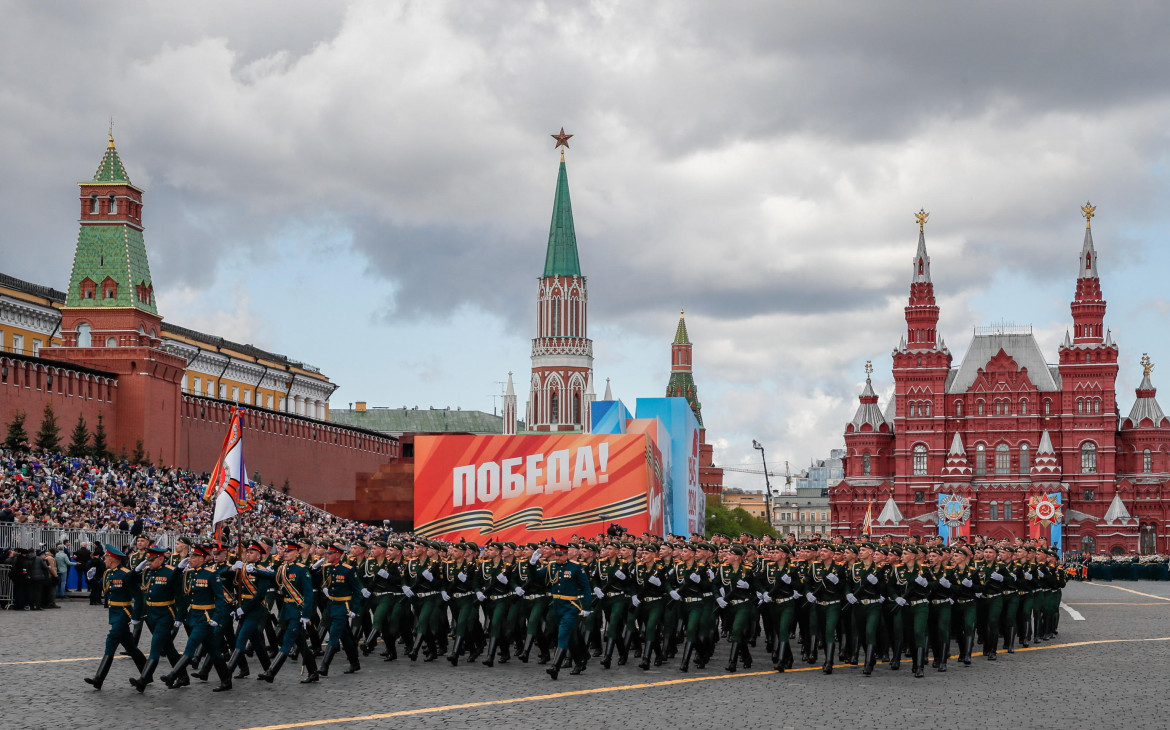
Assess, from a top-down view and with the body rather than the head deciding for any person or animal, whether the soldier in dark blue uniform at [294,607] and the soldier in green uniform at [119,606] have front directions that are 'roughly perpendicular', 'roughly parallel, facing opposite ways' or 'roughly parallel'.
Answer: roughly parallel

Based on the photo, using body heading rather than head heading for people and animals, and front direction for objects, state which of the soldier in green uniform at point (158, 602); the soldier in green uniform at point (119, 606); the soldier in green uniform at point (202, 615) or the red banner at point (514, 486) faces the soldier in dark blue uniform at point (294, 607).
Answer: the red banner

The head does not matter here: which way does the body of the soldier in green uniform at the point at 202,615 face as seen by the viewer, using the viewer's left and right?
facing the viewer and to the left of the viewer

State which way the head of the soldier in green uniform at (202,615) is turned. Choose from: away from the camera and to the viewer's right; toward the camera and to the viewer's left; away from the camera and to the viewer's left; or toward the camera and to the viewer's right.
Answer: toward the camera and to the viewer's left

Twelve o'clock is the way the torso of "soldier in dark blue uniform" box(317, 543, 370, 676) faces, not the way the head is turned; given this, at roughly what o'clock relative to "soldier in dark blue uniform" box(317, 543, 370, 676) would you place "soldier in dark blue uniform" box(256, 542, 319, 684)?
"soldier in dark blue uniform" box(256, 542, 319, 684) is roughly at 12 o'clock from "soldier in dark blue uniform" box(317, 543, 370, 676).

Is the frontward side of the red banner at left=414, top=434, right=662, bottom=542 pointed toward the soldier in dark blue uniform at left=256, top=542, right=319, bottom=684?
yes

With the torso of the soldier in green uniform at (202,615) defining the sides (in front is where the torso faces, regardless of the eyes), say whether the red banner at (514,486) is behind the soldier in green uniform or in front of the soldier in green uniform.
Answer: behind

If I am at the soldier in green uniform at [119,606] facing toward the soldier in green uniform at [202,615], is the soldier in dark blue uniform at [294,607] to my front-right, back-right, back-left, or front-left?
front-left

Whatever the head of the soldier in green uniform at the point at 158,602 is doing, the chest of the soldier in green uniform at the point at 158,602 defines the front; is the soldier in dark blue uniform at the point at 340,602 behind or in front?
behind

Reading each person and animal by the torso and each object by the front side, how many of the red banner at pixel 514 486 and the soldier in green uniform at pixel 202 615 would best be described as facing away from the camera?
0
